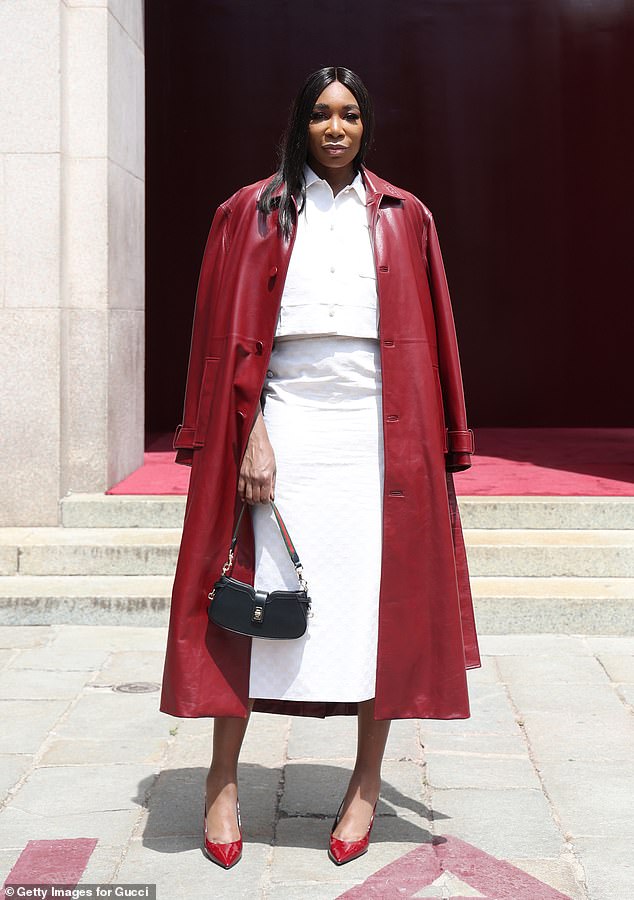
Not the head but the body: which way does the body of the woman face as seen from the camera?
toward the camera

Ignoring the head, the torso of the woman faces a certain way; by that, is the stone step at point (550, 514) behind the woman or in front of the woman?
behind

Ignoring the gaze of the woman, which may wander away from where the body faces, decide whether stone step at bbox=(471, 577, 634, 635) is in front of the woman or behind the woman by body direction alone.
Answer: behind

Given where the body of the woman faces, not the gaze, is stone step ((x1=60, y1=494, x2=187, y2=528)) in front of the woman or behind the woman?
behind
